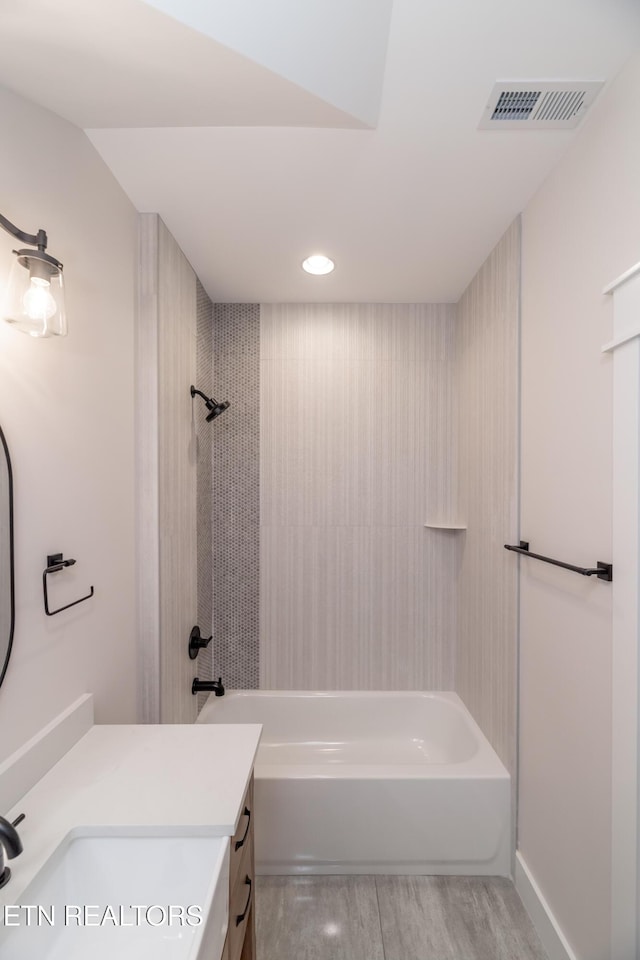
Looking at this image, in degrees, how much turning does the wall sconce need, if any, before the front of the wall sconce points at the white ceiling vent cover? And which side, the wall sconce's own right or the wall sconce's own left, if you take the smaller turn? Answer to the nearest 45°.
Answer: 0° — it already faces it

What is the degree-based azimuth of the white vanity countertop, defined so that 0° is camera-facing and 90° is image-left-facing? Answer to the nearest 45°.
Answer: approximately 270°

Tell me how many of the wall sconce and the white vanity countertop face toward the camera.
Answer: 0

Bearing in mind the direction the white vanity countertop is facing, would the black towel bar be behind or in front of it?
in front

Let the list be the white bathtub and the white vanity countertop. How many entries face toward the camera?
1

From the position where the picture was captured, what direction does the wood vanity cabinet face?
facing to the right of the viewer

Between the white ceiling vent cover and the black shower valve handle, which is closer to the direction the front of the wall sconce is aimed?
the white ceiling vent cover

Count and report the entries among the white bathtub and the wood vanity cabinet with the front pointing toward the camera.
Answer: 1

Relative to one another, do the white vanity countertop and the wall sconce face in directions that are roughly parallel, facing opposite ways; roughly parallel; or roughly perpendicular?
roughly parallel

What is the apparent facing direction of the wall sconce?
to the viewer's right

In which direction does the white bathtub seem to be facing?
toward the camera

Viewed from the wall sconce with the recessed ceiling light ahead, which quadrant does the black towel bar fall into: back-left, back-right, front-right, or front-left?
front-right
